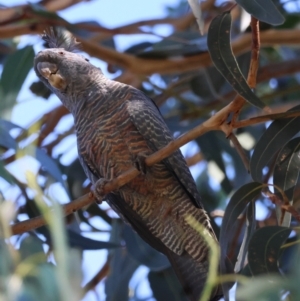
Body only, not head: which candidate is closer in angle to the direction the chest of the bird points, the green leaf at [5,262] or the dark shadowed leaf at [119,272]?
the green leaf

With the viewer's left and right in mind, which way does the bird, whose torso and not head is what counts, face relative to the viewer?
facing the viewer and to the left of the viewer

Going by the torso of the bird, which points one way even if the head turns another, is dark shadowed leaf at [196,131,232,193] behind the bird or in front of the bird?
behind

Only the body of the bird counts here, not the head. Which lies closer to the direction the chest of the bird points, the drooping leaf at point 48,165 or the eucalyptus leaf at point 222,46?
the drooping leaf

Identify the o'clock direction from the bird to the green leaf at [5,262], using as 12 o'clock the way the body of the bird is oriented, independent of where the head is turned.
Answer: The green leaf is roughly at 11 o'clock from the bird.

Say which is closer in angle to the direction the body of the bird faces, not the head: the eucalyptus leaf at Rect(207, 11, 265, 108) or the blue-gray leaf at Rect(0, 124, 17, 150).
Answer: the blue-gray leaf
